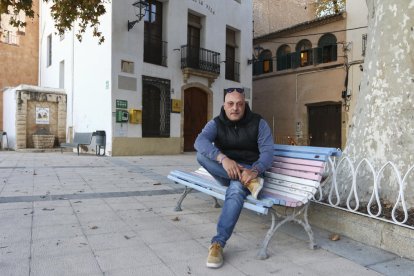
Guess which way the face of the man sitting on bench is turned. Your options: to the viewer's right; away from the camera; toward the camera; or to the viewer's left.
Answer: toward the camera

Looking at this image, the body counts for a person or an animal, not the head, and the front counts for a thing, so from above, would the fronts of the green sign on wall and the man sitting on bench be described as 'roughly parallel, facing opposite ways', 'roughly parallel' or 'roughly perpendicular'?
roughly parallel

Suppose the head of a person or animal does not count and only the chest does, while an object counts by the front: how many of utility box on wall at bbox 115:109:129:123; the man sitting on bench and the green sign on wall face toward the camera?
3

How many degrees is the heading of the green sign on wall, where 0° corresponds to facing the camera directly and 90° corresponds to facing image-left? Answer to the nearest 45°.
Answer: approximately 0°

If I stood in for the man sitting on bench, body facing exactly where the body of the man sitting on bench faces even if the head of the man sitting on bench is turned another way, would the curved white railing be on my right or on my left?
on my left

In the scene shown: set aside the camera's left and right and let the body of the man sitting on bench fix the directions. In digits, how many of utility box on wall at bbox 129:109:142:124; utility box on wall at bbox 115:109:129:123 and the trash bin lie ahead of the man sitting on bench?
0

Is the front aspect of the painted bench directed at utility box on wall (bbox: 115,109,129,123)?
no

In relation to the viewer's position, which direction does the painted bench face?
facing the viewer and to the left of the viewer

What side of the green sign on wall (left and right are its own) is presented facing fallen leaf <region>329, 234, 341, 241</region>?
front

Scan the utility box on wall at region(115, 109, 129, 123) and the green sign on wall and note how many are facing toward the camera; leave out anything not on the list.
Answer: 2

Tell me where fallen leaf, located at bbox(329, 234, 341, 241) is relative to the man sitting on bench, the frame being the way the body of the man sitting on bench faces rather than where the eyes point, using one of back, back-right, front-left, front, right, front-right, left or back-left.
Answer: left

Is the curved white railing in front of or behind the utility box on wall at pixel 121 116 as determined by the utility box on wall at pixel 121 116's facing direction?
in front

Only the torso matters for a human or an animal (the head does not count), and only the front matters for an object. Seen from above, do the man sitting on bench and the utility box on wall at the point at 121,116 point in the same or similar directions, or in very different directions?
same or similar directions

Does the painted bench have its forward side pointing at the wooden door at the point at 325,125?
no

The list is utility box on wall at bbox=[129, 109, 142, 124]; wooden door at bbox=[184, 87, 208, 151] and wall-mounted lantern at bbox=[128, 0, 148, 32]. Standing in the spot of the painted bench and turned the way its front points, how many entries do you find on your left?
0

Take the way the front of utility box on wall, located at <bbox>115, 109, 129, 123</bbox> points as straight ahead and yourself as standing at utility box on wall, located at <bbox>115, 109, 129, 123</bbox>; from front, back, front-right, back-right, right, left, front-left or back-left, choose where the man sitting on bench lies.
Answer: front

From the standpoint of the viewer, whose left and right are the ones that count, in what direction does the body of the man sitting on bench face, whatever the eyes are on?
facing the viewer
